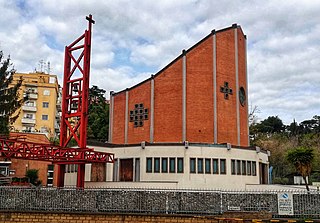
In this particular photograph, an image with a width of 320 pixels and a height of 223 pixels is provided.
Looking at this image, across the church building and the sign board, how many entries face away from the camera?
0

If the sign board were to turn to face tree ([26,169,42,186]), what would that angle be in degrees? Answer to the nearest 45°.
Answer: approximately 135° to its right

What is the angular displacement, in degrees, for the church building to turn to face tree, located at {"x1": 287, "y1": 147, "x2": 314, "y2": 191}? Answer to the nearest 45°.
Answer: approximately 90° to its left

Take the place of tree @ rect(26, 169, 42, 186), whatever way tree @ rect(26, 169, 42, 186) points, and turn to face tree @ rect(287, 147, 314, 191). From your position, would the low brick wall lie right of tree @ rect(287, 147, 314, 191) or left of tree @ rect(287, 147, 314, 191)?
right

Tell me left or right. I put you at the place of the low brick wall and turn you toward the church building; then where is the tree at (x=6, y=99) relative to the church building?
left

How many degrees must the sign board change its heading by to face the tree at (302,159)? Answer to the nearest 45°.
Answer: approximately 180°

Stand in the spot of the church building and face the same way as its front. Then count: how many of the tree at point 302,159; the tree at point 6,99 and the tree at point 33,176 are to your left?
1

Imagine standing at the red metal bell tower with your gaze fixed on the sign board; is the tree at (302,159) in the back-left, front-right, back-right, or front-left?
front-left

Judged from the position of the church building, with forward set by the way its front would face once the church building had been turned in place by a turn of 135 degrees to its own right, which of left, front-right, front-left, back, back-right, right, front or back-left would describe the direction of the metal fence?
back

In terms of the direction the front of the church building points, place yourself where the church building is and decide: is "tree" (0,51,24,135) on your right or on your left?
on your right

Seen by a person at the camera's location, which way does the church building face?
facing the viewer and to the left of the viewer

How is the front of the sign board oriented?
toward the camera
